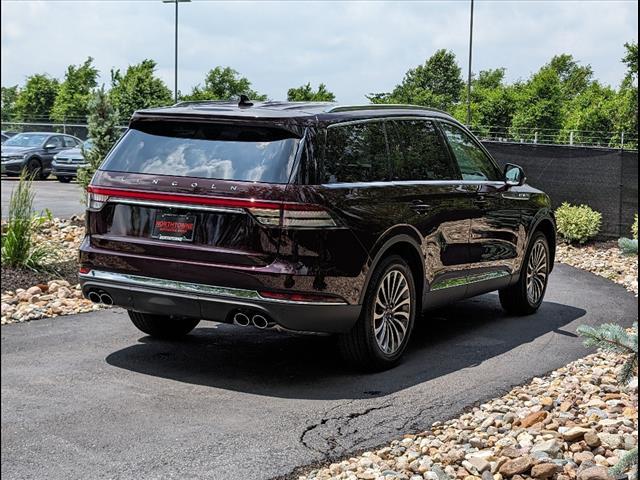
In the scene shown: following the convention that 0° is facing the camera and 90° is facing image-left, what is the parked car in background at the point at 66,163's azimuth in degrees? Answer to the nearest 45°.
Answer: approximately 45°

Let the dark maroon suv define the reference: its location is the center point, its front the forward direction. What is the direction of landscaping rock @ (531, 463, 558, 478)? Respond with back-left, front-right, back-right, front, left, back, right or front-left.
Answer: right

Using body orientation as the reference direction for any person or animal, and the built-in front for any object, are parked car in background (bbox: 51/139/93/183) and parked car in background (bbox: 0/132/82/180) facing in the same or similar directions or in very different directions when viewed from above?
same or similar directions

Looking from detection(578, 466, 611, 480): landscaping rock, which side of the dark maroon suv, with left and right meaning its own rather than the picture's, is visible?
right

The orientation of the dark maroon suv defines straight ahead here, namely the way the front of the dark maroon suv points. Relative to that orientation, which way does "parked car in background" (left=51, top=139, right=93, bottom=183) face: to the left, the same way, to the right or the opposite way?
the opposite way

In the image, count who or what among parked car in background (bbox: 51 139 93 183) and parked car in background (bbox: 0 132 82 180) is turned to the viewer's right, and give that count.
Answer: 0

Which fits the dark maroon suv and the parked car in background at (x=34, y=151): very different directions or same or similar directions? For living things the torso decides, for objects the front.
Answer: very different directions

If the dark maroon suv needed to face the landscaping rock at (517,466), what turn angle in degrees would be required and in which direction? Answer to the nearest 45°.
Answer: approximately 90° to its right

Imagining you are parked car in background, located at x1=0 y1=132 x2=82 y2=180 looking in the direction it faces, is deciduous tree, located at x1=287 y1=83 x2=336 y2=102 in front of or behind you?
behind

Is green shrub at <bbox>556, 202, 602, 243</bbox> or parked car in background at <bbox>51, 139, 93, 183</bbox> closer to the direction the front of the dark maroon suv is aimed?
the green shrub

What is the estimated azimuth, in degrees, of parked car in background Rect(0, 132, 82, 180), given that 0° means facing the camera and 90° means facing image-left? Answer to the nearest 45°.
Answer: approximately 45°

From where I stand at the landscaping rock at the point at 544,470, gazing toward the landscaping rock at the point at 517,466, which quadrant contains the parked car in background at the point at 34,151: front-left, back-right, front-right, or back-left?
front-right

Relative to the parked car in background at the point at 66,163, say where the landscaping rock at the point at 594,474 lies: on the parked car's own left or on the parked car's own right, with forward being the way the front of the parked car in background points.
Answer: on the parked car's own left

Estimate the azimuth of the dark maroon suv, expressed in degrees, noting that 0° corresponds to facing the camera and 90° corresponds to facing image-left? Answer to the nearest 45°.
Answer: approximately 225°

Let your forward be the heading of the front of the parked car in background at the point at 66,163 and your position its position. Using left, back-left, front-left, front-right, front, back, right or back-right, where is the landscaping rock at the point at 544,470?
front-left

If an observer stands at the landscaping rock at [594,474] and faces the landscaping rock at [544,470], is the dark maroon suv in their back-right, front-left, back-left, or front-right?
front-right

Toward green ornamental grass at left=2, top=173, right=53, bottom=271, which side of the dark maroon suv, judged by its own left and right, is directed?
left

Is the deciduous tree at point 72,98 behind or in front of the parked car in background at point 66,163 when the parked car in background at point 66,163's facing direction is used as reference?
behind

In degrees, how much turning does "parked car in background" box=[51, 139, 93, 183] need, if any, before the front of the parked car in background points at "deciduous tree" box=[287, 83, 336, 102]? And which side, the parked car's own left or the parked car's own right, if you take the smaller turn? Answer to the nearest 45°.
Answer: approximately 180°
